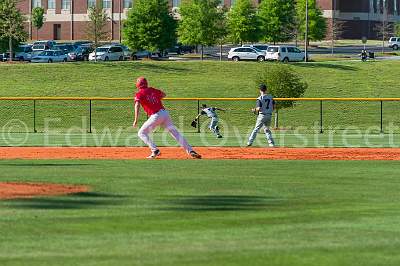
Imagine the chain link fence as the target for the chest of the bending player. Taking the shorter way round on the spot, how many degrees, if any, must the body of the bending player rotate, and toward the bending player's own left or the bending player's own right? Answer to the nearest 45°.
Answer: approximately 135° to the bending player's own right

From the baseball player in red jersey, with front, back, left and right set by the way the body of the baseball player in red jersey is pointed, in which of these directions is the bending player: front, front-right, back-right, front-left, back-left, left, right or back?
front-right

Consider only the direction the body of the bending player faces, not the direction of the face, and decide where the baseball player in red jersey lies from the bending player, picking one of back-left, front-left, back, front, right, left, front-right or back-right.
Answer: front-left

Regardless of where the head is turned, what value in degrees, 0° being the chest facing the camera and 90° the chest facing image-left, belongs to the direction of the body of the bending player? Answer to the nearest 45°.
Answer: approximately 45°
